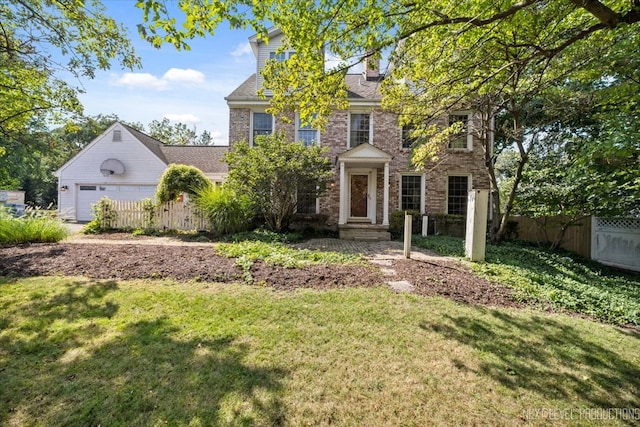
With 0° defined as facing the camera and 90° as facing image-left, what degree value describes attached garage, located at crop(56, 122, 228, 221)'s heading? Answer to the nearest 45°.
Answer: approximately 0°

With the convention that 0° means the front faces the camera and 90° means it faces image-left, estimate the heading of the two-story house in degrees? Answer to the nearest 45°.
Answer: approximately 0°

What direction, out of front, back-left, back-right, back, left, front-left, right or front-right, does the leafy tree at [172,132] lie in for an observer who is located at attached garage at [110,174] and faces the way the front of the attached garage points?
back

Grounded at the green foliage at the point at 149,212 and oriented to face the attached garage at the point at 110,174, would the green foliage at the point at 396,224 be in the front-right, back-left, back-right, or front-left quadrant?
back-right

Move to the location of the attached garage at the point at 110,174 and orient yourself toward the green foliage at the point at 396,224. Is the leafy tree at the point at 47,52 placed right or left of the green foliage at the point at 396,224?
right

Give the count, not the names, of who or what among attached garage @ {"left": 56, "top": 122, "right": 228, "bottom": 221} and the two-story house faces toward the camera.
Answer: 2

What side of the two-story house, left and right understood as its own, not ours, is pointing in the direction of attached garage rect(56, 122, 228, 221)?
right
